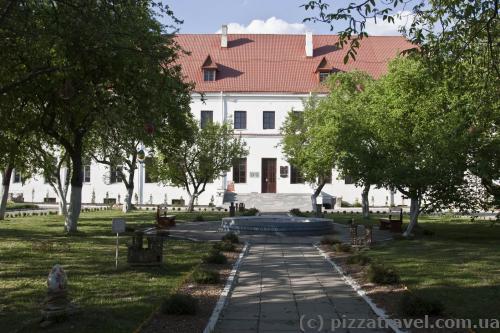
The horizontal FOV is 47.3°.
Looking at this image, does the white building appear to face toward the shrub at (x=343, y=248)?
yes

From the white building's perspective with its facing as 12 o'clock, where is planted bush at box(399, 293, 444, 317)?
The planted bush is roughly at 12 o'clock from the white building.

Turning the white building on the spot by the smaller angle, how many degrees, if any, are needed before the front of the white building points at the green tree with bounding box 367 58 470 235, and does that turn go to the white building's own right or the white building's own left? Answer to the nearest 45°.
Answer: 0° — it already faces it

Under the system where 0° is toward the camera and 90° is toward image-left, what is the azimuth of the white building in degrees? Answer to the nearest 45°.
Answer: approximately 0°

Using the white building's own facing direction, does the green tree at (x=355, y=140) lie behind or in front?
in front

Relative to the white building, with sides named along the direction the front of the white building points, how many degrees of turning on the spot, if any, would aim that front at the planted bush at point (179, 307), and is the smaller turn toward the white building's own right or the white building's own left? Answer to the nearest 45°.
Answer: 0° — it already faces it

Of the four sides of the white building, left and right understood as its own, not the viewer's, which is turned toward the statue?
front

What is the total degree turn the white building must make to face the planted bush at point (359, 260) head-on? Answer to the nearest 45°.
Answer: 0° — it already faces it

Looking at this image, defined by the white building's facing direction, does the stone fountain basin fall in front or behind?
in front

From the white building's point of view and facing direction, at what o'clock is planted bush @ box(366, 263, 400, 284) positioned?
The planted bush is roughly at 12 o'clock from the white building.
